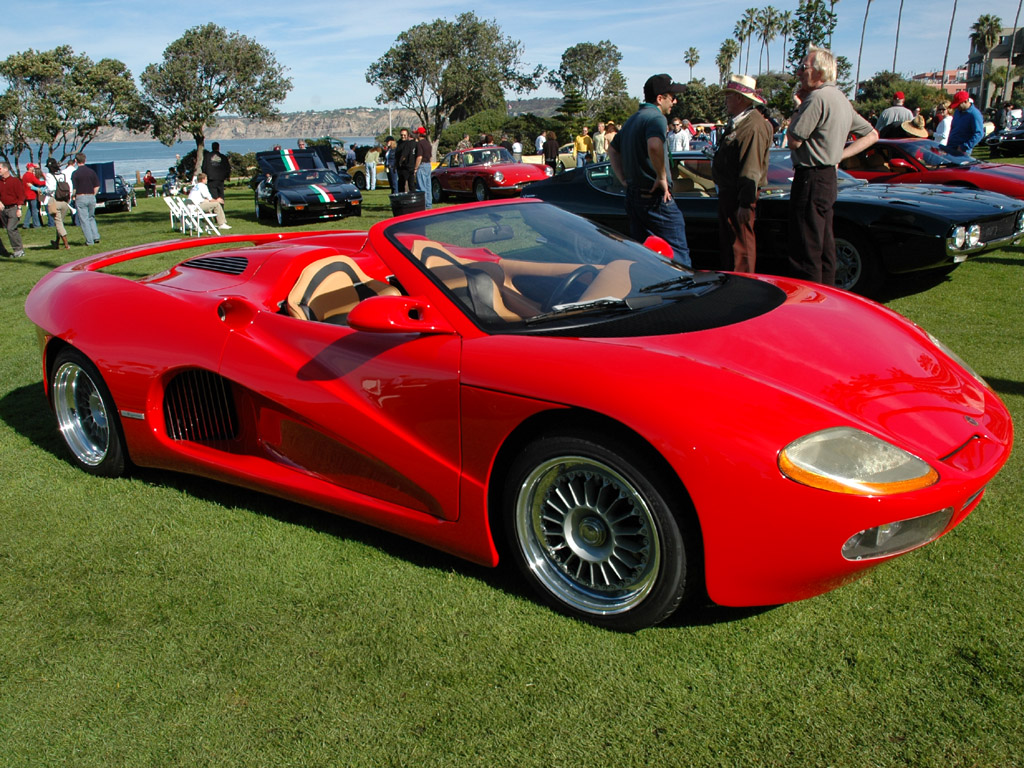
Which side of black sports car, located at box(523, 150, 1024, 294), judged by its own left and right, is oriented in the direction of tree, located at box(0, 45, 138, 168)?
back

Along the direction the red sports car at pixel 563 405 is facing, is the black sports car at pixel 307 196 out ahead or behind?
behind

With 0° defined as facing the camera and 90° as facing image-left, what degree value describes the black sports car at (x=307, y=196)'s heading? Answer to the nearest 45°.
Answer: approximately 315°

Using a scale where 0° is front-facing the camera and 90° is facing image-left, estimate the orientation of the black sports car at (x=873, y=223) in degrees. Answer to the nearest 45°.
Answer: approximately 315°

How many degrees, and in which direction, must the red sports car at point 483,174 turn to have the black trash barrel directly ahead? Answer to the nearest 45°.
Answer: approximately 45° to its right

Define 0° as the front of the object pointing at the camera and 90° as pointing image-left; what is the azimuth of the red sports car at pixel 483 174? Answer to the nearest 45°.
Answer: approximately 315°

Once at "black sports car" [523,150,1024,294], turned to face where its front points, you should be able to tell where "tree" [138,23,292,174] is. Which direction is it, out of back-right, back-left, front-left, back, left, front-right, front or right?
back
